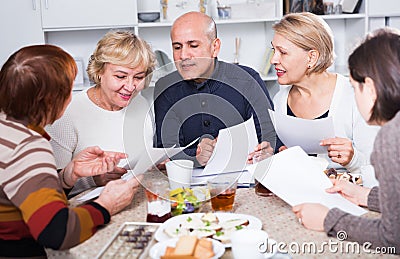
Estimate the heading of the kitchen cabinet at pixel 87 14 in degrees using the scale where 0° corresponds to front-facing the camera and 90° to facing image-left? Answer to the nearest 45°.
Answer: approximately 0°

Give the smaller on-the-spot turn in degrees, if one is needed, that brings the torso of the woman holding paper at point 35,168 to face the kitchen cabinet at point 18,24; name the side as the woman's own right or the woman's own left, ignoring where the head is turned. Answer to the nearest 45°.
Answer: approximately 45° to the woman's own left

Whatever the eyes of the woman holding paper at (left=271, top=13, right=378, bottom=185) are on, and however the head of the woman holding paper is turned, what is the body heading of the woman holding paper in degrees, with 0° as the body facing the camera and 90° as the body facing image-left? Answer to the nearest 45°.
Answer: approximately 45°

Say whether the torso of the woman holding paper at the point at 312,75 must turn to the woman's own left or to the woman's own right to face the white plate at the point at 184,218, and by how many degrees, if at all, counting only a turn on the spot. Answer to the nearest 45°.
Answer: approximately 45° to the woman's own left

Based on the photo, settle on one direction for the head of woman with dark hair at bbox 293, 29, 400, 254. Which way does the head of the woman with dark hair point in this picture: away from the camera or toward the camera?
away from the camera

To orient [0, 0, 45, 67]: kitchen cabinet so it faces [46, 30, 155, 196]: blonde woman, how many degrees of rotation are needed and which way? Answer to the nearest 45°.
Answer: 0° — it already faces them

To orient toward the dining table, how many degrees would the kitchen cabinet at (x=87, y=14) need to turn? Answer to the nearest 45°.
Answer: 0° — it already faces it

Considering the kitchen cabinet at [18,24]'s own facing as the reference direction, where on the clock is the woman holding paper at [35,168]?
The woman holding paper is roughly at 12 o'clock from the kitchen cabinet.

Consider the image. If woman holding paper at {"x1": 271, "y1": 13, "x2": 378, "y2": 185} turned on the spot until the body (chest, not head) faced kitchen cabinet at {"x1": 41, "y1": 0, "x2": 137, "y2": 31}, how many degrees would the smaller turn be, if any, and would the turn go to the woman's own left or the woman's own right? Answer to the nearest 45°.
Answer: approximately 90° to the woman's own right
